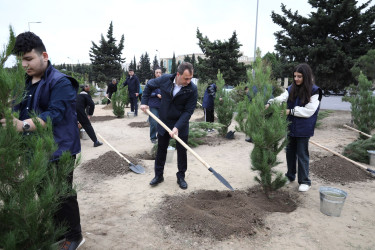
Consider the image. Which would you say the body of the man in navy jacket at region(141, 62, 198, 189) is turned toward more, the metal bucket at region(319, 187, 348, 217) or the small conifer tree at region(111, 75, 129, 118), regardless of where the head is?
the metal bucket

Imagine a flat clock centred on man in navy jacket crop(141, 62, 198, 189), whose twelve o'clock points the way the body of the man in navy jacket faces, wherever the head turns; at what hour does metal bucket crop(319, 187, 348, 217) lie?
The metal bucket is roughly at 10 o'clock from the man in navy jacket.

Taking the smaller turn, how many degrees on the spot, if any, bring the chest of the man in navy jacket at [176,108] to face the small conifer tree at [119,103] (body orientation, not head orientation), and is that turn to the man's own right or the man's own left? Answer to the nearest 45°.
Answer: approximately 180°

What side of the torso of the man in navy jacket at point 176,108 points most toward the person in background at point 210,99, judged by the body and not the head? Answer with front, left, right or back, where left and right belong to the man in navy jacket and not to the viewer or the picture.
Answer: back

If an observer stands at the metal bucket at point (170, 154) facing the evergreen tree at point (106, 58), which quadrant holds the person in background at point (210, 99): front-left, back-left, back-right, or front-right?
front-right

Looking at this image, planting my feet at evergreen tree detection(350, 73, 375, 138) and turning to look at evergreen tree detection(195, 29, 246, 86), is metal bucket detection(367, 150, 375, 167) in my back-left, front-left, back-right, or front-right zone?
back-left

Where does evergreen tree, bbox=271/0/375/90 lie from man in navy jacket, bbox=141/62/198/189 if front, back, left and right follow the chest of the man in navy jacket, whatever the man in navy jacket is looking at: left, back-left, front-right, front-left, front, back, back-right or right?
back-left

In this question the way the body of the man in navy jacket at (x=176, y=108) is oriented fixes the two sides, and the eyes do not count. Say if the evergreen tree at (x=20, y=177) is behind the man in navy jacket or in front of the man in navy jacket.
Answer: in front

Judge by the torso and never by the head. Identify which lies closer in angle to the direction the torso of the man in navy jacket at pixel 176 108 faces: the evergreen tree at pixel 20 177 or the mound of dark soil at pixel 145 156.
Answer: the evergreen tree

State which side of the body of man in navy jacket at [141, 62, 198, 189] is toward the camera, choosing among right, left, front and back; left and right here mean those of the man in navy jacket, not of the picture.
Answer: front

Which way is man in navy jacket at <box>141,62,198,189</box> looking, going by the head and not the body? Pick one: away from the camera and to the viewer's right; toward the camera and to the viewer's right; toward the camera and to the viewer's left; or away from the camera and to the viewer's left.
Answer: toward the camera and to the viewer's right
